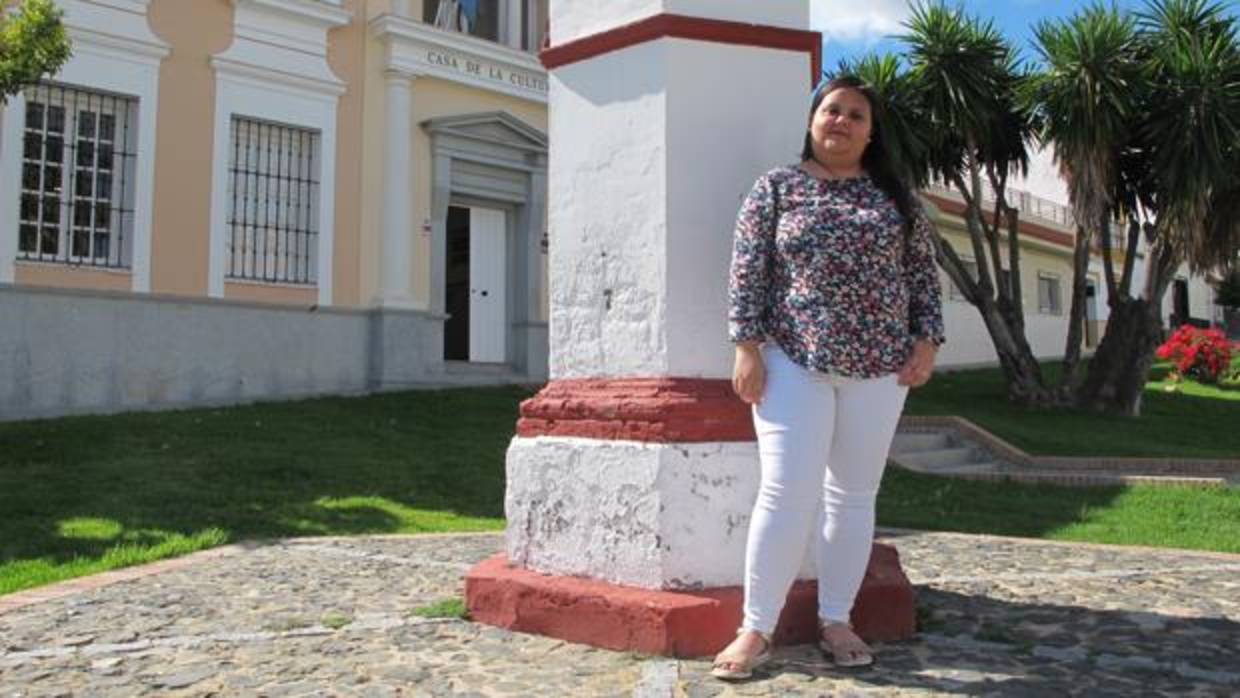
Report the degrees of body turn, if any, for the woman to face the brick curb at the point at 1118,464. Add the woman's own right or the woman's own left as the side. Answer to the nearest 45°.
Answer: approximately 180°

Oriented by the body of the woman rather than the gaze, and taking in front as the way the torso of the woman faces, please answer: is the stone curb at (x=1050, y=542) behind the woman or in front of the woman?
behind

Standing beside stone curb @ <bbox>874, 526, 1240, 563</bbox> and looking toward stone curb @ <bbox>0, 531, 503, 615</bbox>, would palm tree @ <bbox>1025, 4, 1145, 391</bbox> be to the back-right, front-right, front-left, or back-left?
back-right

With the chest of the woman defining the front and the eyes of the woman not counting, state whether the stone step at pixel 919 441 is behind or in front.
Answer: behind

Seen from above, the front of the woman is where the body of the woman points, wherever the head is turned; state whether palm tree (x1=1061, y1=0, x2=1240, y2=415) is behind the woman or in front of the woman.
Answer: behind

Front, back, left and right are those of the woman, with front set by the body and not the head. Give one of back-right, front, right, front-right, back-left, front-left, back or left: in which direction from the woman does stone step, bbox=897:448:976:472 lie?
back

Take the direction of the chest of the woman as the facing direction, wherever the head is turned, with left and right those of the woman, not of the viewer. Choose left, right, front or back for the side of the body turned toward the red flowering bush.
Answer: back

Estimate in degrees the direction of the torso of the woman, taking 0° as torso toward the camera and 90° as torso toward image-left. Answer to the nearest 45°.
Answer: approximately 0°

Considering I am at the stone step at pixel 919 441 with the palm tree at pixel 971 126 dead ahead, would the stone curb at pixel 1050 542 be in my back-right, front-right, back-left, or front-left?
back-right

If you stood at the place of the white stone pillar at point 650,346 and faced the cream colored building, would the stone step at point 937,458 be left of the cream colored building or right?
right
